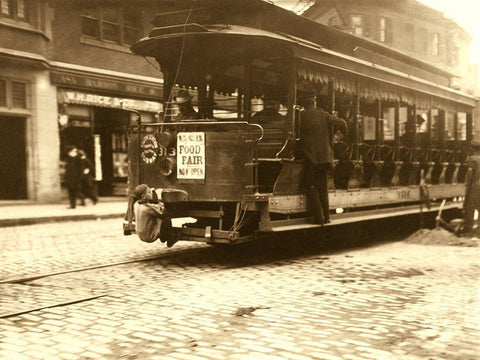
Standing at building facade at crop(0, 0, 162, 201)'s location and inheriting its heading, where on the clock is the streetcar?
The streetcar is roughly at 1 o'clock from the building facade.

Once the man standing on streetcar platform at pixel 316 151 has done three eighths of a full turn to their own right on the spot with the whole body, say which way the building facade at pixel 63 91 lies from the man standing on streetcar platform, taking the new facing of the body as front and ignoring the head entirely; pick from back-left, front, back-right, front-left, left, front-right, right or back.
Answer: back-right

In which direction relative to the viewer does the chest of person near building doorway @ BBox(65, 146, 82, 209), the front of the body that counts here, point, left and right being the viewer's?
facing the viewer

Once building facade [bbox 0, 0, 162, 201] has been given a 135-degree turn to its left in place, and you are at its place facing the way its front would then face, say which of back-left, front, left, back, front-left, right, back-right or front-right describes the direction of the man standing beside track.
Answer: back-right

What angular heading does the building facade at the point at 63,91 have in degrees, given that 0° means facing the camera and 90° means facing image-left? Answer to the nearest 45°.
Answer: approximately 315°

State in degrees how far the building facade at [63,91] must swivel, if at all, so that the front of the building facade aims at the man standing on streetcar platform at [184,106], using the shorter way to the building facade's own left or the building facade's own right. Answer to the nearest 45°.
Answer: approximately 45° to the building facade's own right

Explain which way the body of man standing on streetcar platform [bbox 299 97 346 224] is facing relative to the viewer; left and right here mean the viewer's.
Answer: facing away from the viewer and to the right of the viewer

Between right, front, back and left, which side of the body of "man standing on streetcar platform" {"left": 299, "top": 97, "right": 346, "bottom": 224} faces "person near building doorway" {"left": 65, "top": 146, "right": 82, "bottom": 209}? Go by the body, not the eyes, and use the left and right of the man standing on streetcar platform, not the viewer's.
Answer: left

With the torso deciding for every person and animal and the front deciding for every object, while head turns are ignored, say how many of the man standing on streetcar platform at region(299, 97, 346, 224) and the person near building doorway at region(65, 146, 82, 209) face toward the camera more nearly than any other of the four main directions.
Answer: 1

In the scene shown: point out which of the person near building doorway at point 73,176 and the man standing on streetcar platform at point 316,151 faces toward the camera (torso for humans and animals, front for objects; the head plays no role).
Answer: the person near building doorway
